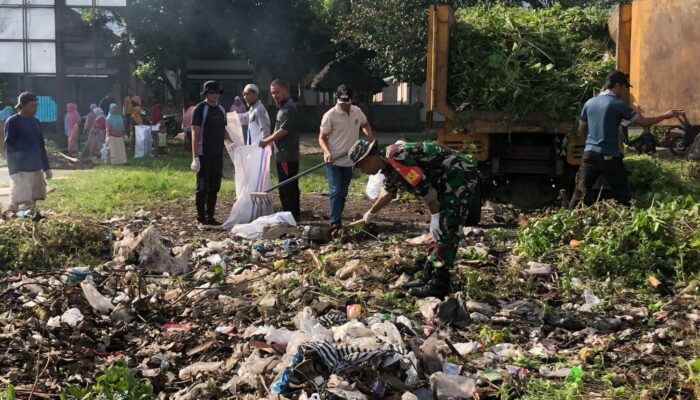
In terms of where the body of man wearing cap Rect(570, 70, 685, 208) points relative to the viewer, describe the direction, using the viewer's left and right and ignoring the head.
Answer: facing away from the viewer and to the right of the viewer

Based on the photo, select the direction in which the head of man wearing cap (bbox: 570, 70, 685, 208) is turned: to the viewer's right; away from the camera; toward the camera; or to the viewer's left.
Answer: to the viewer's right

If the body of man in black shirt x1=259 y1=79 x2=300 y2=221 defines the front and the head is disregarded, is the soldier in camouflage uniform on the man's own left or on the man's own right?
on the man's own left

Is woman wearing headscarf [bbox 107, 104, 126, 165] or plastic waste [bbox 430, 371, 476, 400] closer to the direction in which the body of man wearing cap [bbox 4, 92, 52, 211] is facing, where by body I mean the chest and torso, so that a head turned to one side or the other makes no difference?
the plastic waste

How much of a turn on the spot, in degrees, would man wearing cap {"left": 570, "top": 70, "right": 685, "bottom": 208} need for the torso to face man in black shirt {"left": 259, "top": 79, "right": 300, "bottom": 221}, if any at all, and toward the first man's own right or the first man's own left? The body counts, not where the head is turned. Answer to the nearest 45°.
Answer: approximately 135° to the first man's own left

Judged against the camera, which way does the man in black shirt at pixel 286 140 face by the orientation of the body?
to the viewer's left

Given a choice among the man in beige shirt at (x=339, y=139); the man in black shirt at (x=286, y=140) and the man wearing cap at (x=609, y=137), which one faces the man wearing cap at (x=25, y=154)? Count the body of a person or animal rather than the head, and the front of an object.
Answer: the man in black shirt

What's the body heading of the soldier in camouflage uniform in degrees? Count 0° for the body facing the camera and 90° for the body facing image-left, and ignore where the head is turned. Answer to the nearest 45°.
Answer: approximately 90°

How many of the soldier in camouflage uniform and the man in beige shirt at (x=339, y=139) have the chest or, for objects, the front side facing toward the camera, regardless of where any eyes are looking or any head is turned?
1

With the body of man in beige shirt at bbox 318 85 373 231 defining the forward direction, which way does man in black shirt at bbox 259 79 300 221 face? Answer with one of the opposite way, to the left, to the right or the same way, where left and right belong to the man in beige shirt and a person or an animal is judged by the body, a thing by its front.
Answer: to the right

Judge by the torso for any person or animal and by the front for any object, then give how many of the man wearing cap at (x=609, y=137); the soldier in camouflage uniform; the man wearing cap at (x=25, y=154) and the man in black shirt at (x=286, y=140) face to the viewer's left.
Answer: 2

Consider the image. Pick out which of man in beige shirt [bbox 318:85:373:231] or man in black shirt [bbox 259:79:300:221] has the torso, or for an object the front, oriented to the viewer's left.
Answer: the man in black shirt
